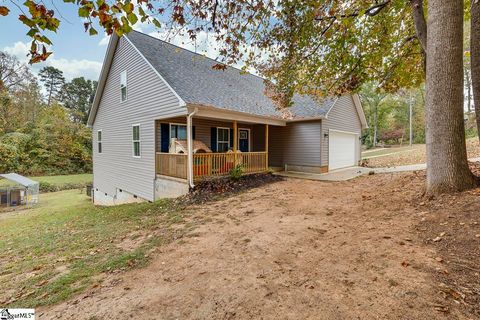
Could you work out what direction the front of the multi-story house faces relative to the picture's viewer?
facing the viewer and to the right of the viewer

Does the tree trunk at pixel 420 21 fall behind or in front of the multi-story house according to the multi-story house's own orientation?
in front

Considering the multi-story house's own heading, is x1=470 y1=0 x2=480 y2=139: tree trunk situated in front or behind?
in front
